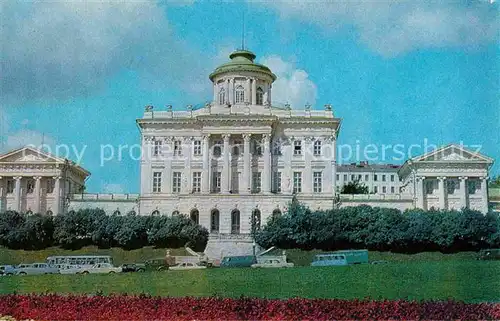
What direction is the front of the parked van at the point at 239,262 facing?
to the viewer's left

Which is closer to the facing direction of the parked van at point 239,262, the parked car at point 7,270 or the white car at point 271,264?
the parked car

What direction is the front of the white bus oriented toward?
to the viewer's left
